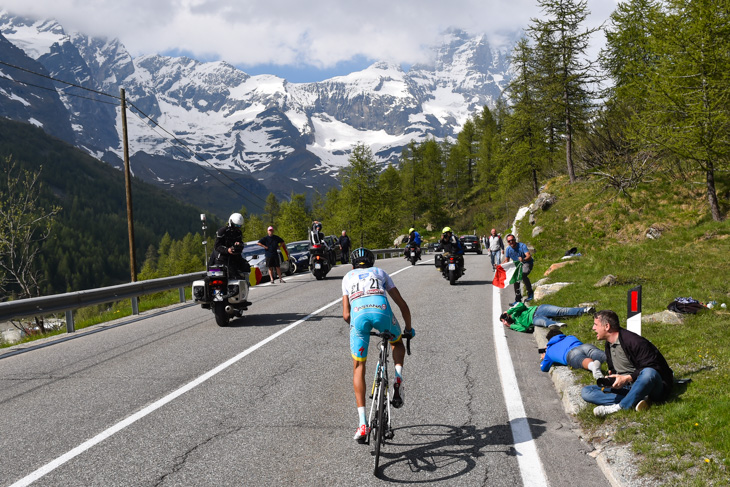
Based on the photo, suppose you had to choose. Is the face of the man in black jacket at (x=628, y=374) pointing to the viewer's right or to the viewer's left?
to the viewer's left

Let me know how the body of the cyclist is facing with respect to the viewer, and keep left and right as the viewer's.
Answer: facing away from the viewer

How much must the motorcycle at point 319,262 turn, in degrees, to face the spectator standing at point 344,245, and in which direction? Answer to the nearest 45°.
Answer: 0° — it already faces them

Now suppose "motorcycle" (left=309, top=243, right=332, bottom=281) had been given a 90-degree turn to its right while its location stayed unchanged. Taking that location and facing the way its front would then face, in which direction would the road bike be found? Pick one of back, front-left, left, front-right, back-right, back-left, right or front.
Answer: right

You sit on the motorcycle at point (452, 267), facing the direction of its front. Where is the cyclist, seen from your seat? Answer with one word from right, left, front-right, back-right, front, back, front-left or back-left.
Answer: back

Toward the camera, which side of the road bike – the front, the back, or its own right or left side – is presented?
back

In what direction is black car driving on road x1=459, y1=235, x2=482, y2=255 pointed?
away from the camera

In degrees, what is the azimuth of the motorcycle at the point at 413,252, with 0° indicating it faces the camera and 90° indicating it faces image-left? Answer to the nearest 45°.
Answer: approximately 180°

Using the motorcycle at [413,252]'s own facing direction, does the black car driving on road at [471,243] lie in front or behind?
in front

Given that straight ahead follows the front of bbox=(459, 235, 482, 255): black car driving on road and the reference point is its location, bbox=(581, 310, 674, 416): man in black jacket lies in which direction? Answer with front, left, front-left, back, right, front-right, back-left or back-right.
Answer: back

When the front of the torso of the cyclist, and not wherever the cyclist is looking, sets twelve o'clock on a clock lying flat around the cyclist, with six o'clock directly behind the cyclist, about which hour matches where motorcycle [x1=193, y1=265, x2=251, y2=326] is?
The motorcycle is roughly at 11 o'clock from the cyclist.

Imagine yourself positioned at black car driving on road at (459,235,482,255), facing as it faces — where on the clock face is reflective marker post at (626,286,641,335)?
The reflective marker post is roughly at 6 o'clock from the black car driving on road.

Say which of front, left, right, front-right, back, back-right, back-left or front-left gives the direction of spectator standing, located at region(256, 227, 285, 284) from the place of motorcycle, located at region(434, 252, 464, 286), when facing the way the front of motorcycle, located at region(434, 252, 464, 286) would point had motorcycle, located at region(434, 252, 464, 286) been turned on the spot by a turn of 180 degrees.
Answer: right

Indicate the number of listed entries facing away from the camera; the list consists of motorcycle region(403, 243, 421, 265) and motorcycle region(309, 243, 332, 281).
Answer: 2

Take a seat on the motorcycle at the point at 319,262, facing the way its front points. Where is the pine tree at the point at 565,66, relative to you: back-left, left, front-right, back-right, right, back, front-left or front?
front-right

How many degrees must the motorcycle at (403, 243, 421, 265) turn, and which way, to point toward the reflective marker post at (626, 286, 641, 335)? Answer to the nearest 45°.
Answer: approximately 180°

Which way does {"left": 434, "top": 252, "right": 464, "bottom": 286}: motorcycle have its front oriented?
away from the camera

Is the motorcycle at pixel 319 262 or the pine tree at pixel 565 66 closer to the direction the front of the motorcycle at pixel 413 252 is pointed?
the pine tree
